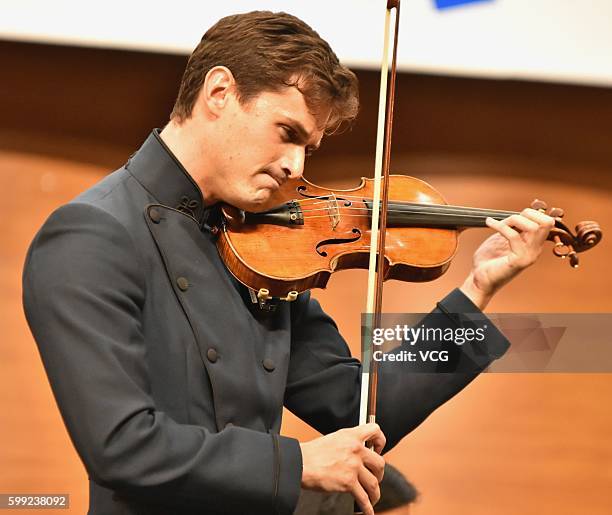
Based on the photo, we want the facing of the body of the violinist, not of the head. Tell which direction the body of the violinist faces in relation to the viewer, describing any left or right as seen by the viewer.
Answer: facing the viewer and to the right of the viewer

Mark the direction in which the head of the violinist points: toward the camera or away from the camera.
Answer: toward the camera

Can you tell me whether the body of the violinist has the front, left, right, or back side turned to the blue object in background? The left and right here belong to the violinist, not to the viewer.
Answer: left
